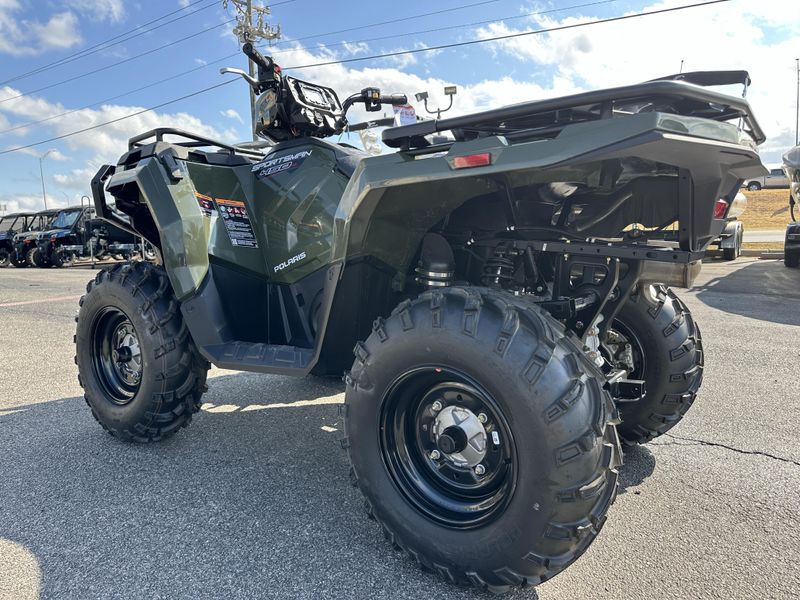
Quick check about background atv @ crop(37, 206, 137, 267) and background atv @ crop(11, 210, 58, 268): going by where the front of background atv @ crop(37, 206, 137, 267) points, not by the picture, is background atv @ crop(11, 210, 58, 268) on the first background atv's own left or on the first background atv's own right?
on the first background atv's own right

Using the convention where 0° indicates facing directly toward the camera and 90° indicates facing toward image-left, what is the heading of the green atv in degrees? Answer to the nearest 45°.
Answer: approximately 135°

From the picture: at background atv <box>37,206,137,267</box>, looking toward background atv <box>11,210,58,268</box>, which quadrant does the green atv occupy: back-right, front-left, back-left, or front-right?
back-left

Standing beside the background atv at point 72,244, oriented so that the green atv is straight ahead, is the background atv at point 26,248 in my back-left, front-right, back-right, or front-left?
back-right

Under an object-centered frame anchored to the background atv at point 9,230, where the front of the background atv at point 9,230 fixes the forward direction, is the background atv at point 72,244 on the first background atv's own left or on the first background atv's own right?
on the first background atv's own left

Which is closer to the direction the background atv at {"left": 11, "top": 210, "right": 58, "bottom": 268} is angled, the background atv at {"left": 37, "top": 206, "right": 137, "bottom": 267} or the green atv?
the green atv

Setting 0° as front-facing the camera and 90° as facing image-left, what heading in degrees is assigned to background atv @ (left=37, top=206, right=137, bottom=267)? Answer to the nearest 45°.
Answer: approximately 45°

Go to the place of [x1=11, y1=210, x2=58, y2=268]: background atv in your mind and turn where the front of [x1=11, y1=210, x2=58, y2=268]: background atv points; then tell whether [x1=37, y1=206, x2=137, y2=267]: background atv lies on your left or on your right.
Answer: on your left

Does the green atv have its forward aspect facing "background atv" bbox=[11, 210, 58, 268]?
yes

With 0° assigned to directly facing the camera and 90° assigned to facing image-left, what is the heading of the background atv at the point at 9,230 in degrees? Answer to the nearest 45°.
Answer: approximately 45°

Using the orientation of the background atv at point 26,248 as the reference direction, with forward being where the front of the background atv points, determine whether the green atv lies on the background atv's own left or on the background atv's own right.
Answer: on the background atv's own left
